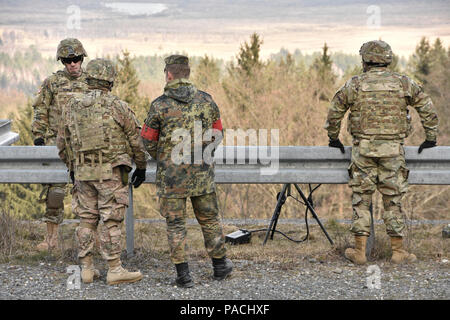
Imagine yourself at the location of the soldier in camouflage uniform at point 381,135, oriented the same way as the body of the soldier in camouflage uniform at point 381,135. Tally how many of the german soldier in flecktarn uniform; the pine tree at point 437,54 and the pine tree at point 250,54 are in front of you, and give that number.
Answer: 2

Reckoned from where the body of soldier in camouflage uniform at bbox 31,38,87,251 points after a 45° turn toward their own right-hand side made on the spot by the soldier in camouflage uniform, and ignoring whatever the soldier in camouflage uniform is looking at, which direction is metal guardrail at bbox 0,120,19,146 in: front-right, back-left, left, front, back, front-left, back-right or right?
right

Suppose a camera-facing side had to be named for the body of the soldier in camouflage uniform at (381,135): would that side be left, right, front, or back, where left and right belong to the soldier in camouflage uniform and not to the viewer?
back

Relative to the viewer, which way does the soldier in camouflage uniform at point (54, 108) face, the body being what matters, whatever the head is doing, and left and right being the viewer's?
facing the viewer

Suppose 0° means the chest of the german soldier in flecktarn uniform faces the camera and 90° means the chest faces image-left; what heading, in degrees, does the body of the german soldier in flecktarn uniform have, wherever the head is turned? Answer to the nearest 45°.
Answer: approximately 180°

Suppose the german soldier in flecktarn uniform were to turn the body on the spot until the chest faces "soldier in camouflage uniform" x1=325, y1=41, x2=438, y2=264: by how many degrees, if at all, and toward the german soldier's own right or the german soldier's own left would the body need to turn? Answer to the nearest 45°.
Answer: approximately 90° to the german soldier's own right

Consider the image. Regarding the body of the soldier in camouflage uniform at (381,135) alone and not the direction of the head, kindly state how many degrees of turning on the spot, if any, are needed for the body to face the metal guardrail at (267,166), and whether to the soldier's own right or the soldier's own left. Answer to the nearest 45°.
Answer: approximately 90° to the soldier's own left

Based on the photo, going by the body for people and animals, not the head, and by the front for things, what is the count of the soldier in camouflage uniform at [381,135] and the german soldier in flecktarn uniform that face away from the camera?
2

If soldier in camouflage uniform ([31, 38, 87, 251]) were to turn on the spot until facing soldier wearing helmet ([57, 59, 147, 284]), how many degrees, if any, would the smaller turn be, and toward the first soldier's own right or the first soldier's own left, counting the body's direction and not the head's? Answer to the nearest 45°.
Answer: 0° — they already face them

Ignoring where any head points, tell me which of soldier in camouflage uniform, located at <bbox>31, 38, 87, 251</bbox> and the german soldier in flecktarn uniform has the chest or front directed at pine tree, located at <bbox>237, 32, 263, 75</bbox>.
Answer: the german soldier in flecktarn uniform

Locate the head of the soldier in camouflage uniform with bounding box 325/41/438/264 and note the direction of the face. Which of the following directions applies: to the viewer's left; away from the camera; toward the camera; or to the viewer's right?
away from the camera

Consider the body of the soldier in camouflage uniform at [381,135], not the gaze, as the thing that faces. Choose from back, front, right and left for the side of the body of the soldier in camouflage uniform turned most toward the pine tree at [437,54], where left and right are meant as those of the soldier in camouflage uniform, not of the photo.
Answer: front

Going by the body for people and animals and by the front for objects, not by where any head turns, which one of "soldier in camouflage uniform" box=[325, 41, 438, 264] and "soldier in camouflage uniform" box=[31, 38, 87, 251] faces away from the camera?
"soldier in camouflage uniform" box=[325, 41, 438, 264]

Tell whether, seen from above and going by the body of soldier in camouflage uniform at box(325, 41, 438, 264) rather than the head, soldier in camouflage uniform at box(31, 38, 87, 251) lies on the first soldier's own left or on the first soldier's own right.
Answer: on the first soldier's own left

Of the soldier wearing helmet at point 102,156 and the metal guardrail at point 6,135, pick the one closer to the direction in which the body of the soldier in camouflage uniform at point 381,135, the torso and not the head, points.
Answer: the metal guardrail

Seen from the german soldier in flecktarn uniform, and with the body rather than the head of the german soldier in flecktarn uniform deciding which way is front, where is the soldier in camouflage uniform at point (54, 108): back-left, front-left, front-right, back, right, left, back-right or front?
front-left

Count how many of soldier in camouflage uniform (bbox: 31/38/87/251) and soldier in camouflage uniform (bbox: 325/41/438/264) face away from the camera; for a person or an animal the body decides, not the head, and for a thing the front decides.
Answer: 1
